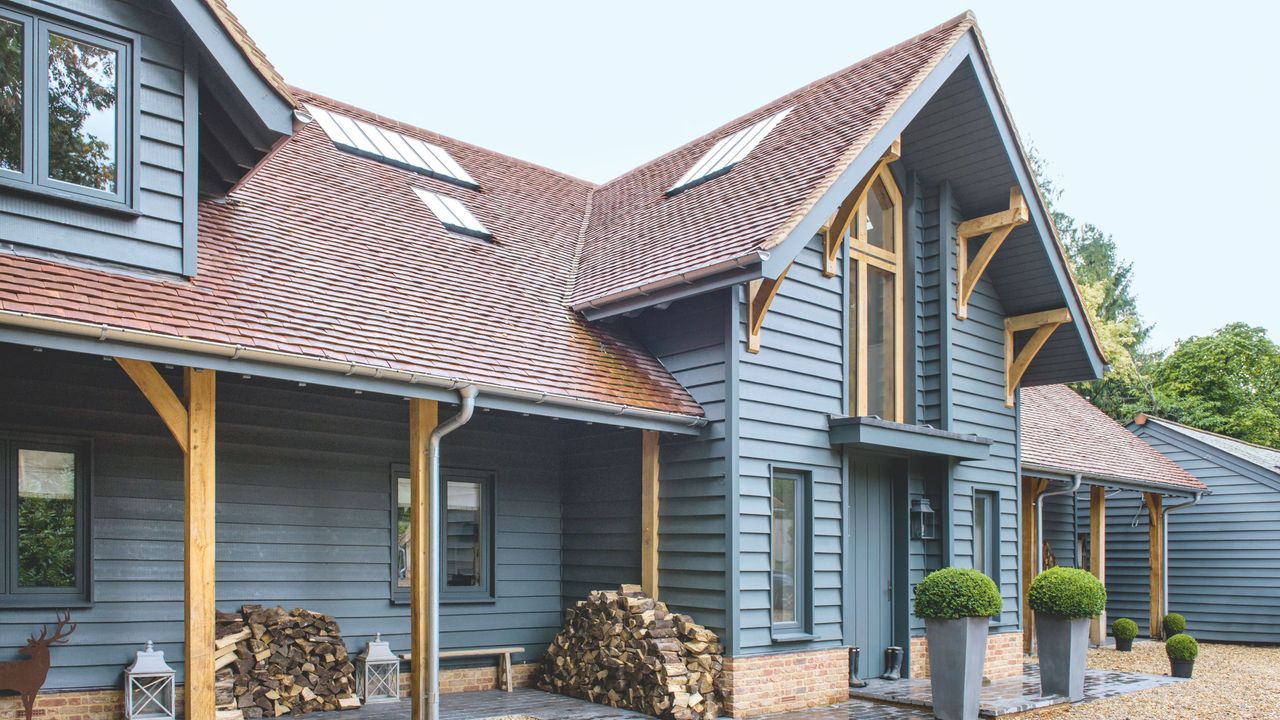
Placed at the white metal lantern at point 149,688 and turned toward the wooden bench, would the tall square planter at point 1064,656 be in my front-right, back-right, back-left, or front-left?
front-right

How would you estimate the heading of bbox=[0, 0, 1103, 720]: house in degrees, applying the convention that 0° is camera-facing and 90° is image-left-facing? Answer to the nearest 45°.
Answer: approximately 315°

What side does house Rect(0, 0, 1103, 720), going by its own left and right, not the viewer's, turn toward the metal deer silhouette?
right

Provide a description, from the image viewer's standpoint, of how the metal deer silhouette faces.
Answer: facing to the right of the viewer

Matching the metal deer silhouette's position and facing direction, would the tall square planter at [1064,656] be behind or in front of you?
in front

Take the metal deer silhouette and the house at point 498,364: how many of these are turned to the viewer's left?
0

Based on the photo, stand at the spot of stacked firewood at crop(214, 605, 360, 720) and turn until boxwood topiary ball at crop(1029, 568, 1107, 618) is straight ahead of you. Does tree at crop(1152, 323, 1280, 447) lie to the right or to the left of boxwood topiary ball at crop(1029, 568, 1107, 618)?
left

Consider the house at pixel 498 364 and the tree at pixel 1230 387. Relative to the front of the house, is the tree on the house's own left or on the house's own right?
on the house's own left

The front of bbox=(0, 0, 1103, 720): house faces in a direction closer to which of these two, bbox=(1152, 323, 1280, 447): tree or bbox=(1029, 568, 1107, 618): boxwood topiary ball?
the boxwood topiary ball
